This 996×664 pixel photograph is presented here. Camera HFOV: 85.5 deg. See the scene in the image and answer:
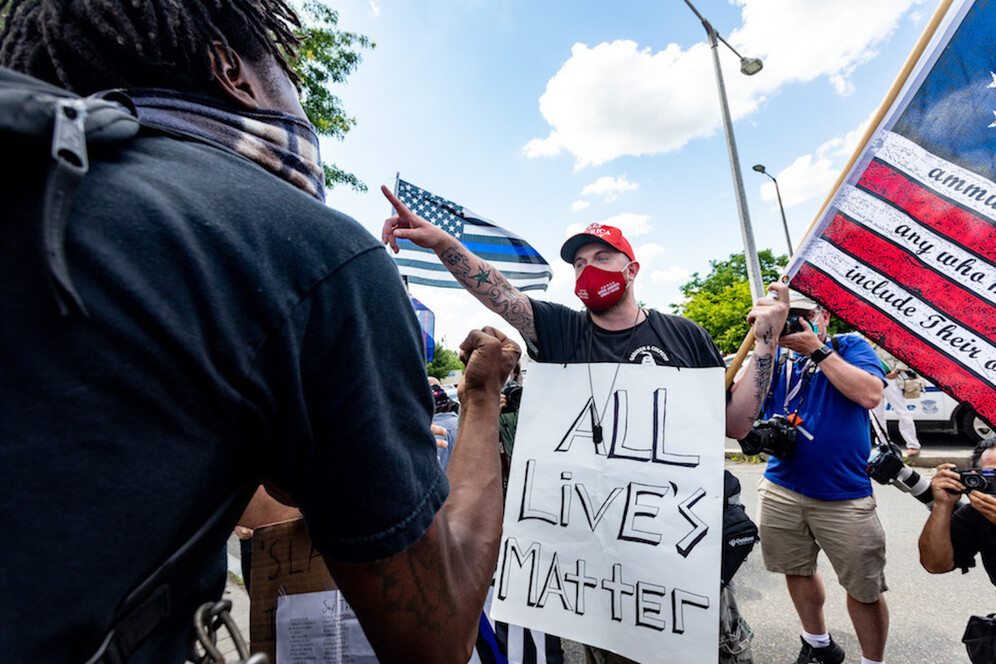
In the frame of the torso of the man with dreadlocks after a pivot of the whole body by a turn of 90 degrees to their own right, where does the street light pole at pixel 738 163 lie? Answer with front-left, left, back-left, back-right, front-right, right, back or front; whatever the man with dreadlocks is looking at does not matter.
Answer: left

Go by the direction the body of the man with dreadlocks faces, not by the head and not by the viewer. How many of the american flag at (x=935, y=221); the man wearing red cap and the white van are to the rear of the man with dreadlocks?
0

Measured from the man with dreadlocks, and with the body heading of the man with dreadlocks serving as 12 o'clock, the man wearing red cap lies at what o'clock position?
The man wearing red cap is roughly at 12 o'clock from the man with dreadlocks.

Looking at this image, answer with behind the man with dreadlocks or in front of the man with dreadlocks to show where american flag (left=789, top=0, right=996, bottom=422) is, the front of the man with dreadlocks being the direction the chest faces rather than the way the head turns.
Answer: in front

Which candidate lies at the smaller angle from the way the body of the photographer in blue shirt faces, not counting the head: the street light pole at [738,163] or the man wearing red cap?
the man wearing red cap

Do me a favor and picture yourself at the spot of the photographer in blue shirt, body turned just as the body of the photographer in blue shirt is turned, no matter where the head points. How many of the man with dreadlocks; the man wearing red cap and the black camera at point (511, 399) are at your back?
0

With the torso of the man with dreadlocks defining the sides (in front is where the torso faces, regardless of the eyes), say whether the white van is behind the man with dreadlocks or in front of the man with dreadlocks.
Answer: in front

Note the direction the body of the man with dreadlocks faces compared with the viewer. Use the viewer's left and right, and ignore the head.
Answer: facing away from the viewer and to the right of the viewer

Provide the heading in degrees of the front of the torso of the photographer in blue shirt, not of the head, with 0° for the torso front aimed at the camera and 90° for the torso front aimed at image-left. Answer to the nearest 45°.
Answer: approximately 45°

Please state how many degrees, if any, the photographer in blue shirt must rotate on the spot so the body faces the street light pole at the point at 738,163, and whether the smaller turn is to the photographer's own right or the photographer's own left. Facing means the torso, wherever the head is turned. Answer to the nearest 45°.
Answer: approximately 135° to the photographer's own right

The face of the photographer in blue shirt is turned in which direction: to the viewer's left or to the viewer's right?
to the viewer's left

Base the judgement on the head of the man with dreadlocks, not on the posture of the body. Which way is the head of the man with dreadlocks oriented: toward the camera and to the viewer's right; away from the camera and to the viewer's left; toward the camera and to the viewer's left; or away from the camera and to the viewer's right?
away from the camera and to the viewer's right

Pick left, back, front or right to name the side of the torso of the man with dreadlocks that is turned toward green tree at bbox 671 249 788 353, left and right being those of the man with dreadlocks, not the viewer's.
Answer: front

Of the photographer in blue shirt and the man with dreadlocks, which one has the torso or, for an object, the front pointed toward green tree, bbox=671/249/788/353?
the man with dreadlocks

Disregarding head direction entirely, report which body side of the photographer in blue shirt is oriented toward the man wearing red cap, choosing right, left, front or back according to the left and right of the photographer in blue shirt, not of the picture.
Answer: front
